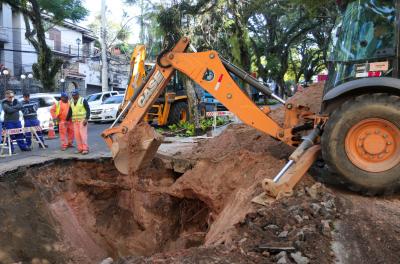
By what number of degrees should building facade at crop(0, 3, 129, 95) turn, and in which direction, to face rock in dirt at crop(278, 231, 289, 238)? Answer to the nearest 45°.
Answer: approximately 45° to its right

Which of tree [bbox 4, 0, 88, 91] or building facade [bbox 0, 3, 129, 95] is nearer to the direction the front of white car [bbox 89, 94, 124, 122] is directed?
the tree

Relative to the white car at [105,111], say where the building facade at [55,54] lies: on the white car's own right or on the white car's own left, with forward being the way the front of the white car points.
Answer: on the white car's own right

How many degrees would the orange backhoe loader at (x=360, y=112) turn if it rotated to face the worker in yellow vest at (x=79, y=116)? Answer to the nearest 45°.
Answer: approximately 135° to its left

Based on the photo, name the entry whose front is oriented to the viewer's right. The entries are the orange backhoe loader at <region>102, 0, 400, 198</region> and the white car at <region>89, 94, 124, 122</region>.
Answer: the orange backhoe loader

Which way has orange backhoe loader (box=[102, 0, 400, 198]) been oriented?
to the viewer's right

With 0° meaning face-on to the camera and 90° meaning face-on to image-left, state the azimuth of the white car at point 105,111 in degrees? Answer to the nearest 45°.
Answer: approximately 45°

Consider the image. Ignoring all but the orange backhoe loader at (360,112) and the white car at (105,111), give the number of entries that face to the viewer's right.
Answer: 1
